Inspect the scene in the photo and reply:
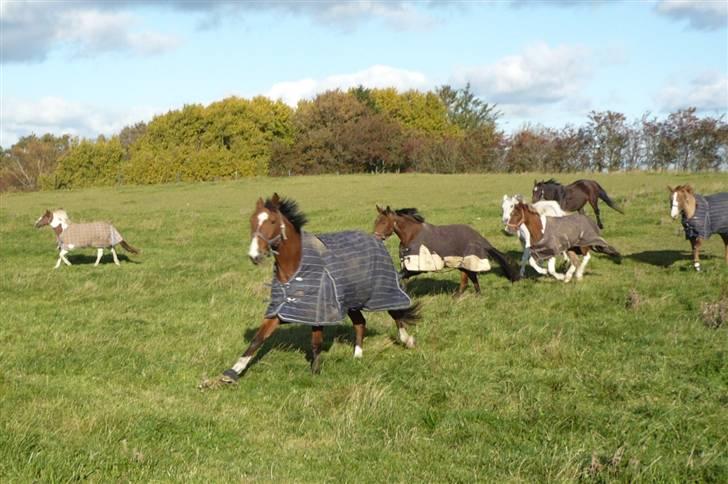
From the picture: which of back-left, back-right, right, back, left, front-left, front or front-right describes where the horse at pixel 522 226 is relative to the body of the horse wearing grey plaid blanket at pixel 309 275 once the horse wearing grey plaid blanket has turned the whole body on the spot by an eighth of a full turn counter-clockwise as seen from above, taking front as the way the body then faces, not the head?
back-left

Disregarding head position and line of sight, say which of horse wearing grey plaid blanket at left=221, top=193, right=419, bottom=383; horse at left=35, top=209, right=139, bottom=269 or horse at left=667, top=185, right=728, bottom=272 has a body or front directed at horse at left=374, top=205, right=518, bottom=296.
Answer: horse at left=667, top=185, right=728, bottom=272

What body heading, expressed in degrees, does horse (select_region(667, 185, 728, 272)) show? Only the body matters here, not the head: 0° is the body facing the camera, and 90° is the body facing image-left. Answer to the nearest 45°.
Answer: approximately 45°

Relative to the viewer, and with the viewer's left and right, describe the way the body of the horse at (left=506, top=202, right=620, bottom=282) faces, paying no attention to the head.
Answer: facing to the left of the viewer

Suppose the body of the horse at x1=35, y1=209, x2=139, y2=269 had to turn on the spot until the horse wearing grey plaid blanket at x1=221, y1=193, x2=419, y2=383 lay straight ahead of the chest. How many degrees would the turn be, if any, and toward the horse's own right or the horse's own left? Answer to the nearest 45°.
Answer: approximately 90° to the horse's own left

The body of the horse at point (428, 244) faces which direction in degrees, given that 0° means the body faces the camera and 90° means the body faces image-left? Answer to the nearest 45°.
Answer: approximately 90°

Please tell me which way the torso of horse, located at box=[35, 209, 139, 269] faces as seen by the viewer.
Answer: to the viewer's left

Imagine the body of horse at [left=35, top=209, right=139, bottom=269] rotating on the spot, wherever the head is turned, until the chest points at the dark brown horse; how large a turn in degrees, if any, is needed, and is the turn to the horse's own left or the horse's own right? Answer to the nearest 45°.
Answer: approximately 180°
